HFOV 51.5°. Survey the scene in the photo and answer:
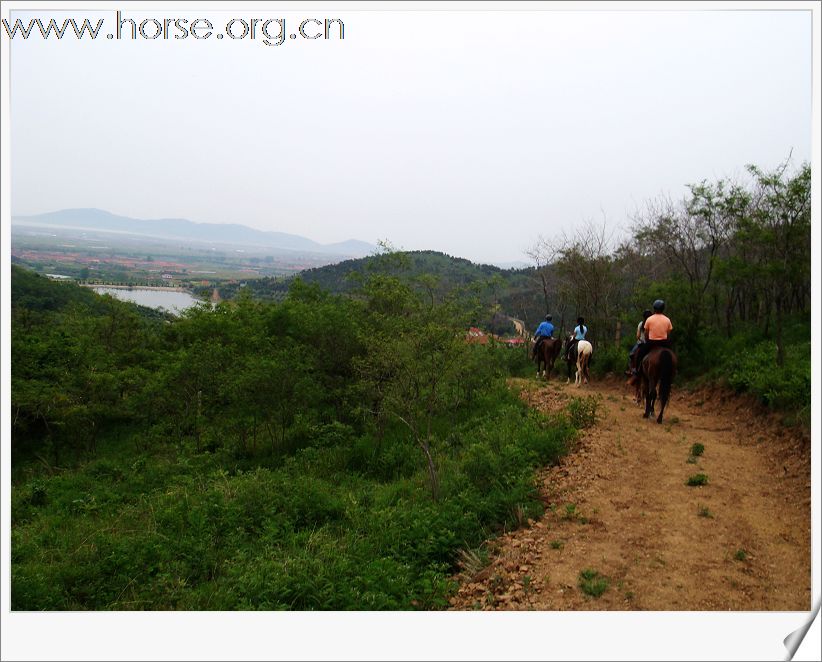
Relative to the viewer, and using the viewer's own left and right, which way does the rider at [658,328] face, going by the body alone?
facing away from the viewer

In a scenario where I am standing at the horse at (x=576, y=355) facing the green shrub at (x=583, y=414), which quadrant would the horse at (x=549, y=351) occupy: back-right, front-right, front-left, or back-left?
back-right

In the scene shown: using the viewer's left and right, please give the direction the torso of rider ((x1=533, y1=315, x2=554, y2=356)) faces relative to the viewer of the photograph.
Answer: facing away from the viewer and to the left of the viewer

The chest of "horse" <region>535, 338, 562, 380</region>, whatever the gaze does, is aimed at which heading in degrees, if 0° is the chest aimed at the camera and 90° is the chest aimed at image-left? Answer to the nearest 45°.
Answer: approximately 135°

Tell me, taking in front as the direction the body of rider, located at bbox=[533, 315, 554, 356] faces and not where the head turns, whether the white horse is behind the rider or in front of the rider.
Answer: behind

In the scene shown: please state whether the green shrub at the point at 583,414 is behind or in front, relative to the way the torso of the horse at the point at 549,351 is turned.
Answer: behind
